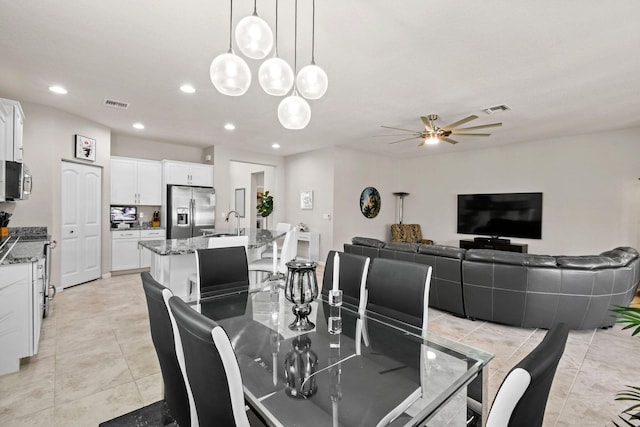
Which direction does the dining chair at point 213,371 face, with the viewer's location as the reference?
facing away from the viewer and to the right of the viewer

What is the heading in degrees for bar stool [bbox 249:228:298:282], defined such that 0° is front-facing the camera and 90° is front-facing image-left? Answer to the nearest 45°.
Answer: approximately 90°

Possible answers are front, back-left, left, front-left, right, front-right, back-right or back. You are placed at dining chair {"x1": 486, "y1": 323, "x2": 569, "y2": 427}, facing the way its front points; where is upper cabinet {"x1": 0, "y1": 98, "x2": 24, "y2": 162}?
front-left

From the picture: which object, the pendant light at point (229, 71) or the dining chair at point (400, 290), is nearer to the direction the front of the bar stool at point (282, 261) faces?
the pendant light

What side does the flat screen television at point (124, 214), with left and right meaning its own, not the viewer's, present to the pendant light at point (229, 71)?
front

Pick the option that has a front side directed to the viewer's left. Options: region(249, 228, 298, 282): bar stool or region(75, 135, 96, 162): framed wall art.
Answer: the bar stool

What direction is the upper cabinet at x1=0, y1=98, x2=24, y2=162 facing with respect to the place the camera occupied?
facing to the right of the viewer

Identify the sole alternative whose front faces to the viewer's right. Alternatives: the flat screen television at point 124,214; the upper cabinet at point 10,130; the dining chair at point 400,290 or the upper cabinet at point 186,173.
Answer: the upper cabinet at point 10,130

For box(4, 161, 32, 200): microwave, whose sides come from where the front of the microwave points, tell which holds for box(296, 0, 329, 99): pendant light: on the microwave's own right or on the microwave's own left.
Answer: on the microwave's own right
